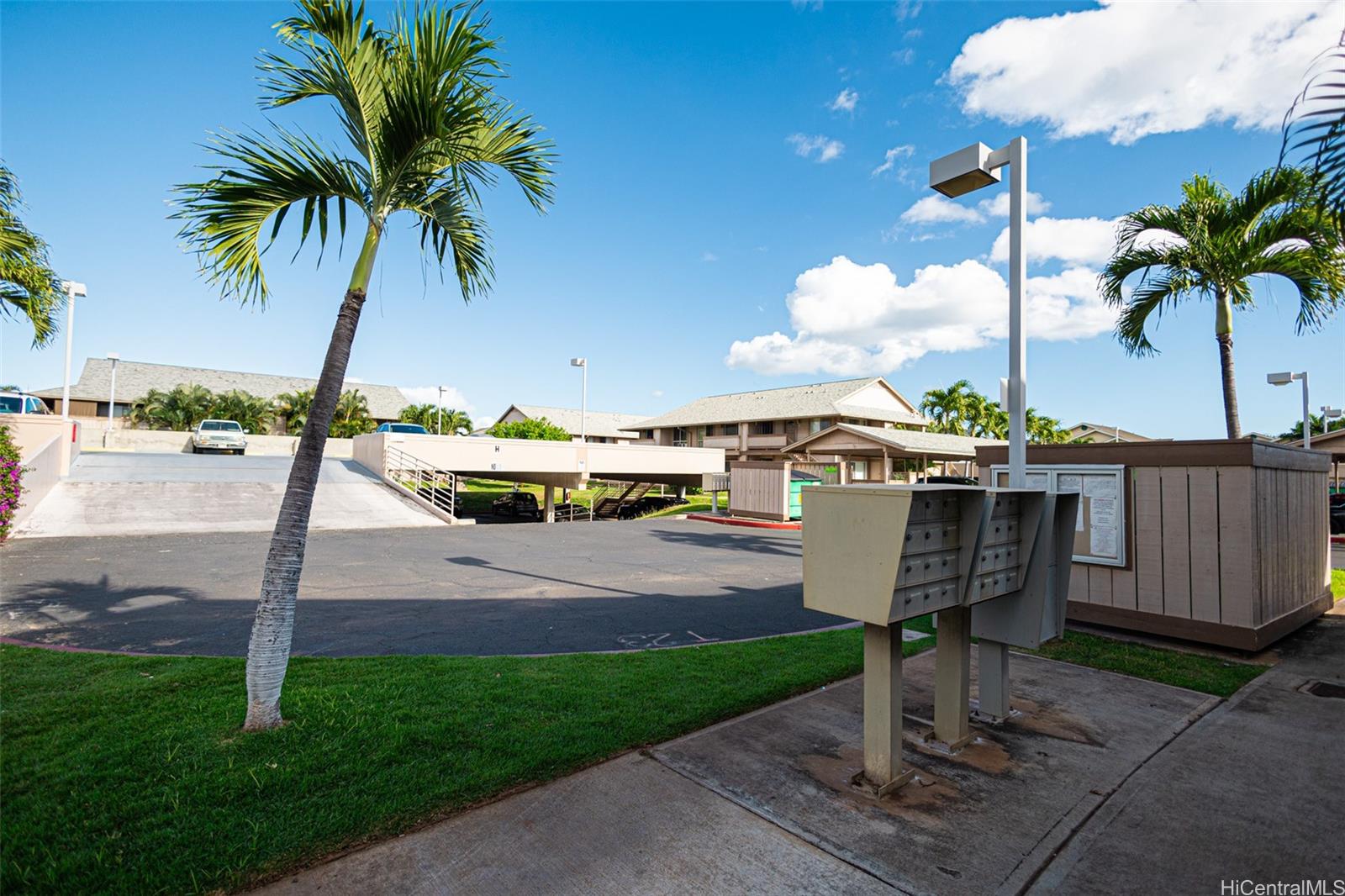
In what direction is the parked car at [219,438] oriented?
toward the camera

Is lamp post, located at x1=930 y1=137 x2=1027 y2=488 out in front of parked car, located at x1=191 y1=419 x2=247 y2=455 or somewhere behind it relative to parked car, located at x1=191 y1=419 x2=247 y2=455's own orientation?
in front

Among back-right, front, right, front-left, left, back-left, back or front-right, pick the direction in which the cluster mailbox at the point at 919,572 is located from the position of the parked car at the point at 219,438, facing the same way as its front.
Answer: front

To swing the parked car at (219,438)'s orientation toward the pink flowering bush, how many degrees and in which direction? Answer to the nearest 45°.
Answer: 0° — it already faces it

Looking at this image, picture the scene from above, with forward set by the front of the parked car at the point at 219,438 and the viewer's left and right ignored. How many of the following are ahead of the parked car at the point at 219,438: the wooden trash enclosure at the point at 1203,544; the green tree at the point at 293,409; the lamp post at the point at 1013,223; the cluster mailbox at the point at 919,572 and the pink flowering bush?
4

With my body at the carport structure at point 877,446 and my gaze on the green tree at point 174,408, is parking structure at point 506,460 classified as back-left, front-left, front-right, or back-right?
front-left

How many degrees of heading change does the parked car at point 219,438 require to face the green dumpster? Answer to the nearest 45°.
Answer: approximately 45° to its left

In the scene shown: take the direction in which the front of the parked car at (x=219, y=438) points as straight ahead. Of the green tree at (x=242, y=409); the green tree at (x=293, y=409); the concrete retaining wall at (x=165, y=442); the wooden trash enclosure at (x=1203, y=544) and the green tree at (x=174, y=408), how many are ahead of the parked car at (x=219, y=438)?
1

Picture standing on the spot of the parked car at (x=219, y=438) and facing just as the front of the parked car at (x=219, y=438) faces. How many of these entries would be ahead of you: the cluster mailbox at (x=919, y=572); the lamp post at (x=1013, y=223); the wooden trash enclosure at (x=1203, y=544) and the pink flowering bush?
4

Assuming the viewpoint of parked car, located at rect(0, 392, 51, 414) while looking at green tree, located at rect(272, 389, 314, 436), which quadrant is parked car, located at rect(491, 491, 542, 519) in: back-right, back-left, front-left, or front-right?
front-right

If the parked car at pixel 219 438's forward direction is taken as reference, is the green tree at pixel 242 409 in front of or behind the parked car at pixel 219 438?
behind

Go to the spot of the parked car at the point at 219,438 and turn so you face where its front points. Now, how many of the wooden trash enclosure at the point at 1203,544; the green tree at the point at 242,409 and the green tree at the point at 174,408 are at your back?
2

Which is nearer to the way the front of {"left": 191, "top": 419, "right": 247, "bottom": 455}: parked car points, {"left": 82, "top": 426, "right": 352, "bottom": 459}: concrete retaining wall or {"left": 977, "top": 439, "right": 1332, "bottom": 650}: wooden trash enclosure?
the wooden trash enclosure

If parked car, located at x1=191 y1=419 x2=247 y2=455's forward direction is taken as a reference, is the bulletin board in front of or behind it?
in front

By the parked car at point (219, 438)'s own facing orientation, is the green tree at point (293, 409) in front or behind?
behind

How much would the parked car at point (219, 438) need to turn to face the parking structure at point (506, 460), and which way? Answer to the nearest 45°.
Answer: approximately 45° to its left

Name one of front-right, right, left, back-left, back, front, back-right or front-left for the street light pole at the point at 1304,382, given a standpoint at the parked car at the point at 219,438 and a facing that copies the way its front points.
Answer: front-left

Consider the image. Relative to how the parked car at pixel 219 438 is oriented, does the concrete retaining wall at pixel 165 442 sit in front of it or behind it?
behind

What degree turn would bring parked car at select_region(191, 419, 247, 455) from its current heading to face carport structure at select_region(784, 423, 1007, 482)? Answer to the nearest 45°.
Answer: approximately 45° to its left

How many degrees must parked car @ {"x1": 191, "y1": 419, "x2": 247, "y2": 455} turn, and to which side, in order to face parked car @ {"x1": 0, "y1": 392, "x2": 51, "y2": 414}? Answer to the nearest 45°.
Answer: approximately 45° to its right
